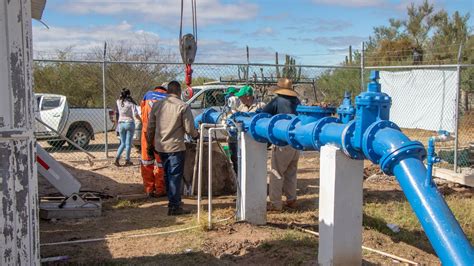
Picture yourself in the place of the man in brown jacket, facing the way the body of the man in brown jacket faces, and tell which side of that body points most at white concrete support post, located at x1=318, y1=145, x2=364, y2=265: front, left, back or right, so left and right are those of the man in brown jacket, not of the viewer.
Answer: right

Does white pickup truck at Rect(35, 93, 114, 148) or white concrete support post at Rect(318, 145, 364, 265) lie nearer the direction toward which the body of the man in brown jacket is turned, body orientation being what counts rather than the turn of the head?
the white pickup truck

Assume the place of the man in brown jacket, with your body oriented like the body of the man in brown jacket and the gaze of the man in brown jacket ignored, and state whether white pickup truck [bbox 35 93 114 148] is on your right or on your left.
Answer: on your left

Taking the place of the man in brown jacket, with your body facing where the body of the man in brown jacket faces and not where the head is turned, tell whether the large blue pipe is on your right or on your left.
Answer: on your right

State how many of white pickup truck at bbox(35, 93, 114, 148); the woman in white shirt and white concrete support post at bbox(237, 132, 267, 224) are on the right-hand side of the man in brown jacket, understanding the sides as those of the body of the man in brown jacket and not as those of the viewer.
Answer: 1

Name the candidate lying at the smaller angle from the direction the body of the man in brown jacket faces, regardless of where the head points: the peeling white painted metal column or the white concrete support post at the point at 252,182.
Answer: the white concrete support post

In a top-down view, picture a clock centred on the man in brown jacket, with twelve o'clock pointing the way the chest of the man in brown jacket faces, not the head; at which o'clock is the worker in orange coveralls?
The worker in orange coveralls is roughly at 10 o'clock from the man in brown jacket.

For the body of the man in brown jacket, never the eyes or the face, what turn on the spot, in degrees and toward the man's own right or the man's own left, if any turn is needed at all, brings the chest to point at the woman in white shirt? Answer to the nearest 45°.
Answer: approximately 45° to the man's own left

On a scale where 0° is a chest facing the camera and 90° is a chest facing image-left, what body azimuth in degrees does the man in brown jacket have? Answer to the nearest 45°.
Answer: approximately 225°

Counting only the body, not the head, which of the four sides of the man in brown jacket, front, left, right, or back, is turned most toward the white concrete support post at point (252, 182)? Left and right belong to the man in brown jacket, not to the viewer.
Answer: right
